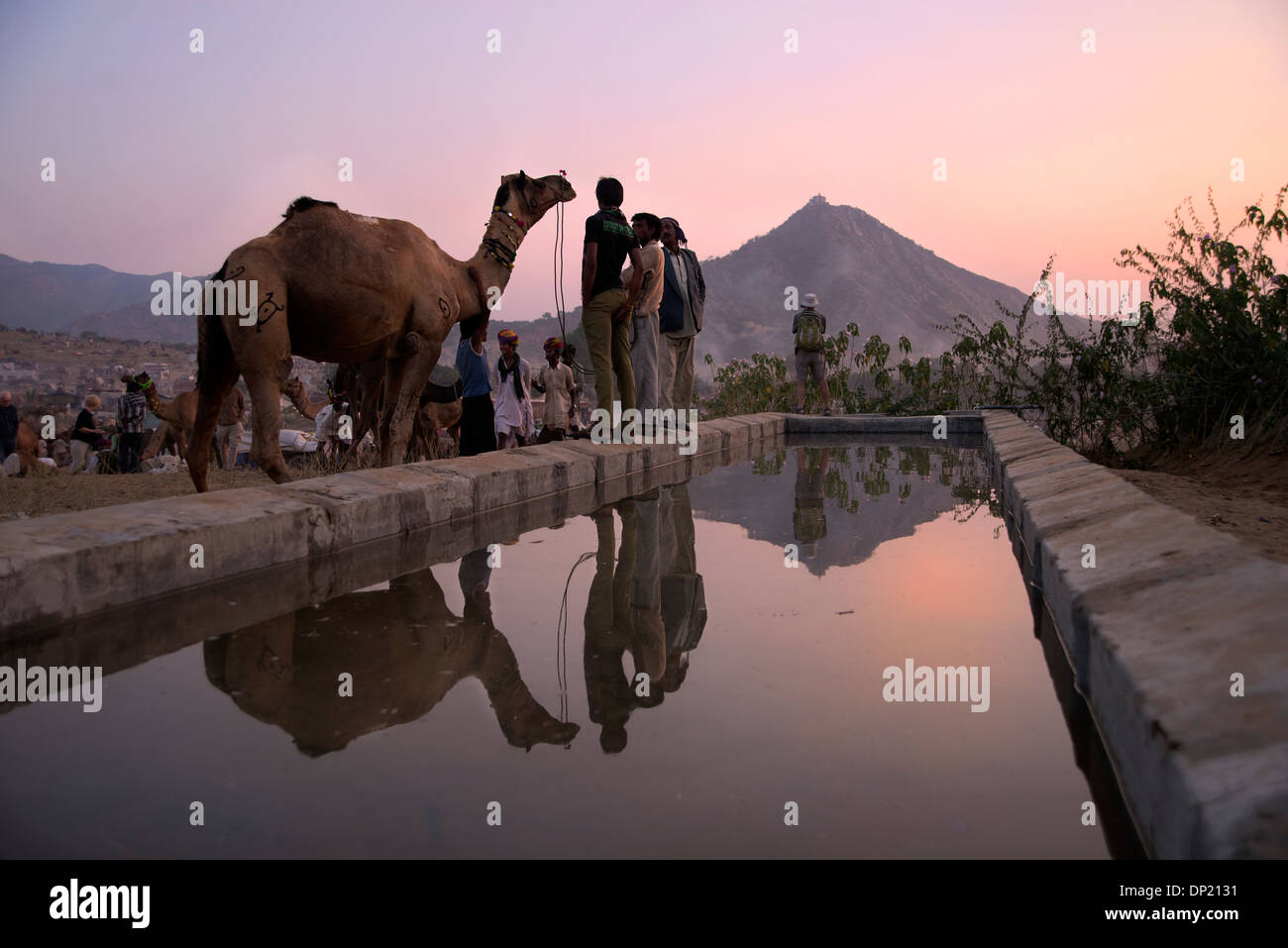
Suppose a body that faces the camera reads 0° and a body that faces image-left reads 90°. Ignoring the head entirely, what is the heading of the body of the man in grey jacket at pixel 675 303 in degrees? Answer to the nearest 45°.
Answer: approximately 45°

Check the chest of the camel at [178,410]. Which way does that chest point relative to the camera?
to the viewer's left

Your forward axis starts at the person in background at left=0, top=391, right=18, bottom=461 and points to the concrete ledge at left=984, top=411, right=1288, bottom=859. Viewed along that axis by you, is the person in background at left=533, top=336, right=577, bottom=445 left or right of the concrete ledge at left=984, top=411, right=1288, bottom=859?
left

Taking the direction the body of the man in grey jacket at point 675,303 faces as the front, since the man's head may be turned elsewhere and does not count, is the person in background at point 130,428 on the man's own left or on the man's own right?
on the man's own right

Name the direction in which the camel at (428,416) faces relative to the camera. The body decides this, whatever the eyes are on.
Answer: to the viewer's left

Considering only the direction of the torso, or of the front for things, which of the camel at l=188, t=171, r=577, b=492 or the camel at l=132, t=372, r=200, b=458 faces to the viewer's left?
the camel at l=132, t=372, r=200, b=458

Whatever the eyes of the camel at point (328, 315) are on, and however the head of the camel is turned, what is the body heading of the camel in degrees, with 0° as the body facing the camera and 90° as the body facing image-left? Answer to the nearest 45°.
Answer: approximately 270°

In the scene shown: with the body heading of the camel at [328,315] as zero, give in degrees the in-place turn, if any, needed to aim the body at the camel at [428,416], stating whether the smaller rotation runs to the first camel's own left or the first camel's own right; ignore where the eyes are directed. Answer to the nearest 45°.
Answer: approximately 90° to the first camel's own left

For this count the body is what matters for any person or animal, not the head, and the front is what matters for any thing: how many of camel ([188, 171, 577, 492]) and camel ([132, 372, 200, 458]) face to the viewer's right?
1
